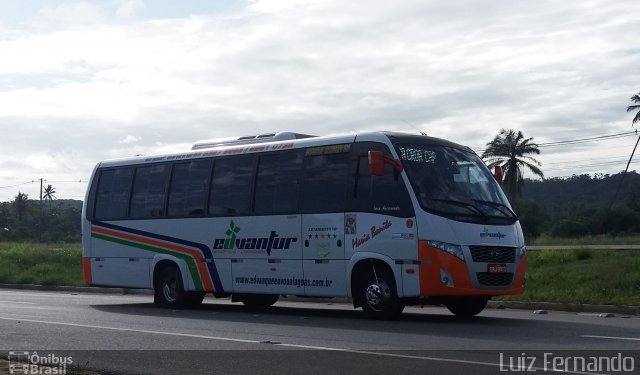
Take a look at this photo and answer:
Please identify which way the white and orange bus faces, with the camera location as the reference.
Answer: facing the viewer and to the right of the viewer
